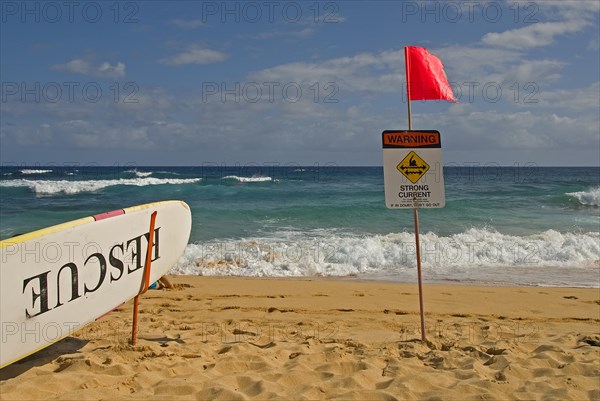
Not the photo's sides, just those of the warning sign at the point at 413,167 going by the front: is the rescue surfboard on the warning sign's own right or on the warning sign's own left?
on the warning sign's own right

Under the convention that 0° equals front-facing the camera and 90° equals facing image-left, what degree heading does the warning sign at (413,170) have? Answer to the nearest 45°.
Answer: approximately 0°

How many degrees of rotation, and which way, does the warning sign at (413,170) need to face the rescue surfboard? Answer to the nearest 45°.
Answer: approximately 45° to its right
